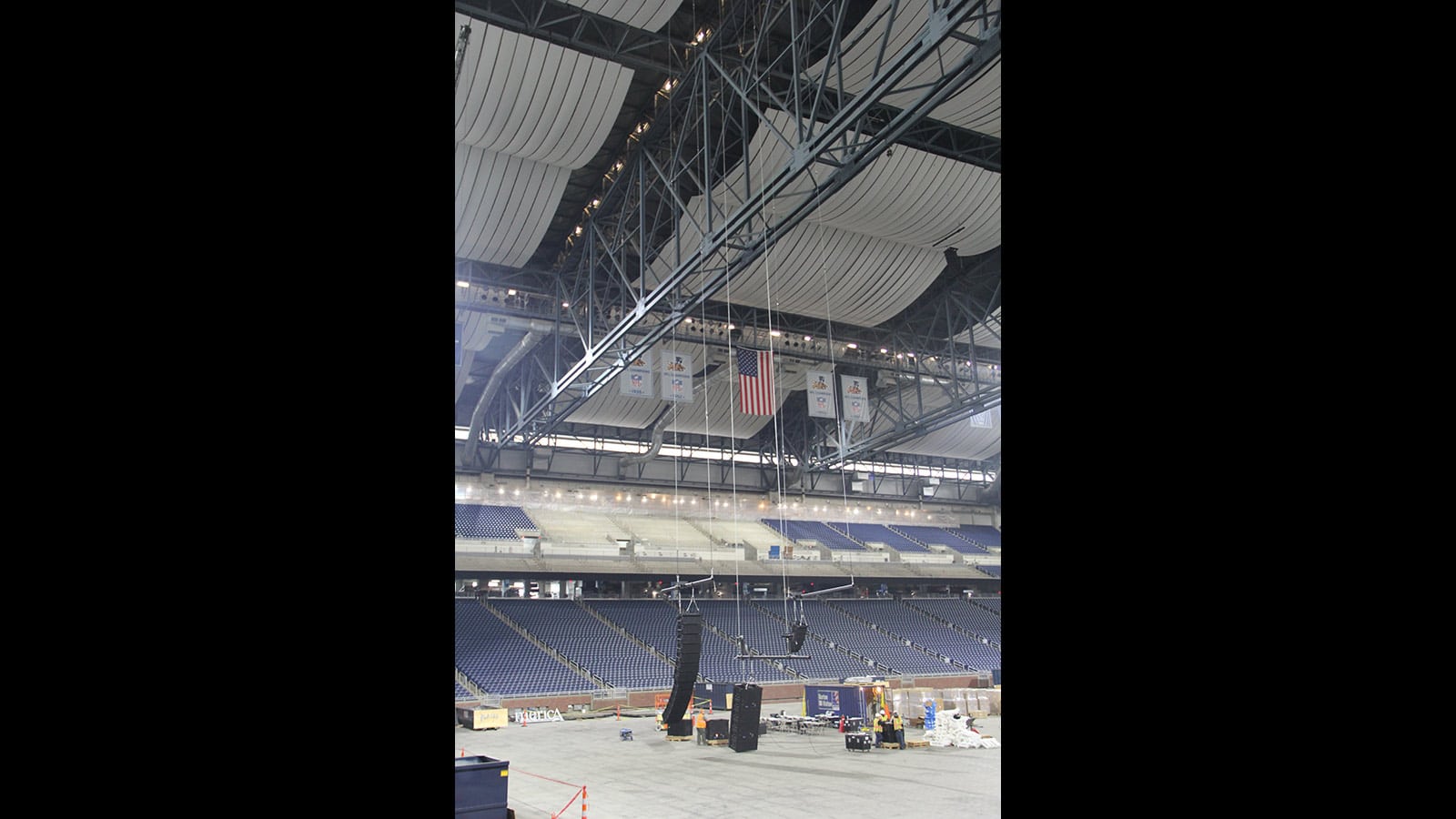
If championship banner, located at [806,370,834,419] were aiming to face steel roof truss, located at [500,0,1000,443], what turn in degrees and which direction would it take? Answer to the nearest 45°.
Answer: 0° — it already faces it

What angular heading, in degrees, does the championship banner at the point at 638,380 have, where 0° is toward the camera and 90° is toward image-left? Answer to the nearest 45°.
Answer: approximately 0°

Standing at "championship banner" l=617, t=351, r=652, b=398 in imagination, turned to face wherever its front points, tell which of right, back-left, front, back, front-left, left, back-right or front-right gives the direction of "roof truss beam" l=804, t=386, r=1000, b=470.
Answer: back-left

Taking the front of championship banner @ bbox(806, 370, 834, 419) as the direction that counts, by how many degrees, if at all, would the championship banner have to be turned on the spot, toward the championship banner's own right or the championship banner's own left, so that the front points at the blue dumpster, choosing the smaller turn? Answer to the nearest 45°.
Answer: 0° — it already faces it

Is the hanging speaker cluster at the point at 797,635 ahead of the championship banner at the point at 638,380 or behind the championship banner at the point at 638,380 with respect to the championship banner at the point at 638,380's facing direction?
ahead

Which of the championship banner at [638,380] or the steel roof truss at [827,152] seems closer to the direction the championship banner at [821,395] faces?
the steel roof truss

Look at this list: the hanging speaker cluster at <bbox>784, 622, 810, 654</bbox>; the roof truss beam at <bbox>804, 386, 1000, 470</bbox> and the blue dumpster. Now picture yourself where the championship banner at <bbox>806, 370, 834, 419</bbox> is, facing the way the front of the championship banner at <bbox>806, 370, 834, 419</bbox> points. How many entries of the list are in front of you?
2

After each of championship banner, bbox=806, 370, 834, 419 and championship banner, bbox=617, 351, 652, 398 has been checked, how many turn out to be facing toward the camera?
2

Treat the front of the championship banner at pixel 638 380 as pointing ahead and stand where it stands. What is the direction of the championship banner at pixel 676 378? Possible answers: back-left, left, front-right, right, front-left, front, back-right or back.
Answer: front-left
